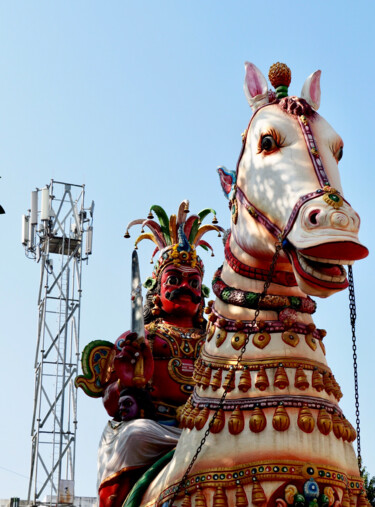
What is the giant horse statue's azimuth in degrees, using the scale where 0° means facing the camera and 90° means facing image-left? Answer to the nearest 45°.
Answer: approximately 315°
